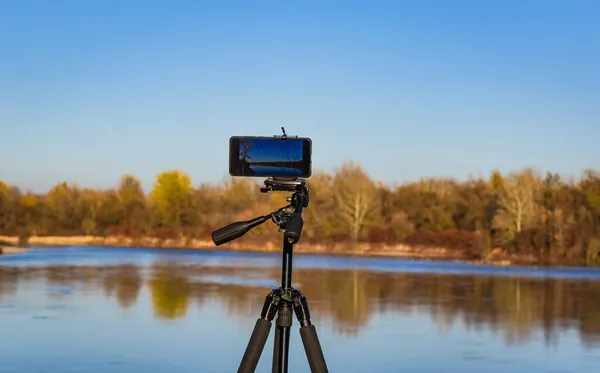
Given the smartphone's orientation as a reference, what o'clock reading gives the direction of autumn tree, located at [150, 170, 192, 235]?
The autumn tree is roughly at 6 o'clock from the smartphone.

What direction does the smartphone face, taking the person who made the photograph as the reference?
facing the viewer

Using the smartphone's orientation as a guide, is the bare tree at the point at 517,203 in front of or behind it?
behind

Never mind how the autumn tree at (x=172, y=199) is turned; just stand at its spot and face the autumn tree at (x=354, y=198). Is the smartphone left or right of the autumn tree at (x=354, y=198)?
right

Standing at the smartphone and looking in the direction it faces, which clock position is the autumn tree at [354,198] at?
The autumn tree is roughly at 6 o'clock from the smartphone.
